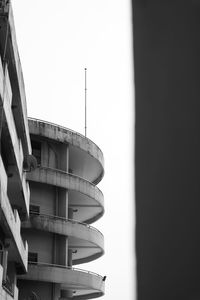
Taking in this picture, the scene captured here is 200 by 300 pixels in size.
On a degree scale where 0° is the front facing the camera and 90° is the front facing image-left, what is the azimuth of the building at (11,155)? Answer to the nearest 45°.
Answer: approximately 270°
